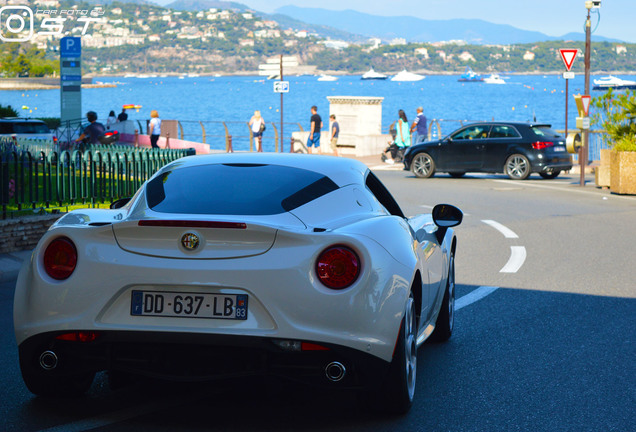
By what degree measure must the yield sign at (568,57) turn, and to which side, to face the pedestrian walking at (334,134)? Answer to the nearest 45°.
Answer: approximately 135° to its right

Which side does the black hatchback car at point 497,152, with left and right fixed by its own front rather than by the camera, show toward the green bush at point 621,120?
back

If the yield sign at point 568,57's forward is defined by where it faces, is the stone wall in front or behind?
in front

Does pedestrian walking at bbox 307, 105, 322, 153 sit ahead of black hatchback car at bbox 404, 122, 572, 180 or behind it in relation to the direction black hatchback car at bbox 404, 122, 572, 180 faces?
ahead

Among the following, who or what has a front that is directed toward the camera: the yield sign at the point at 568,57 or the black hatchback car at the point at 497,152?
the yield sign

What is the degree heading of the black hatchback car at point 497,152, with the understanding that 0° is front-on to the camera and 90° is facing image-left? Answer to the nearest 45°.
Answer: approximately 135°

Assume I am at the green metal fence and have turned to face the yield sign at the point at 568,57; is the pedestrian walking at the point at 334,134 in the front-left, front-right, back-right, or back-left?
front-left

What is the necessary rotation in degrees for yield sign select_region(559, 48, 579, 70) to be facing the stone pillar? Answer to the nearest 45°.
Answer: approximately 135° to its right

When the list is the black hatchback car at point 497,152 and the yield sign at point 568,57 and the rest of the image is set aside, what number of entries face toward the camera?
1

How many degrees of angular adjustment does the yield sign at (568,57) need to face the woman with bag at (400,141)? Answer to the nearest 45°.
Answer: approximately 135° to its right

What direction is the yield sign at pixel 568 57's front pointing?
toward the camera
